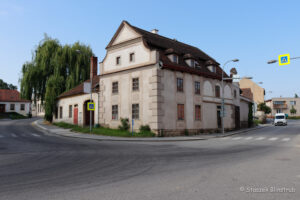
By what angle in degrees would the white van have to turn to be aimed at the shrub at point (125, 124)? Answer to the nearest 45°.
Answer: approximately 45° to its right

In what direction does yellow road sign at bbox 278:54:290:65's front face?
toward the camera

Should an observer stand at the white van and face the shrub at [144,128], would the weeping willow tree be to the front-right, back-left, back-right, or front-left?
front-right

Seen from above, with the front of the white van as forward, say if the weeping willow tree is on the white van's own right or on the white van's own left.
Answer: on the white van's own right

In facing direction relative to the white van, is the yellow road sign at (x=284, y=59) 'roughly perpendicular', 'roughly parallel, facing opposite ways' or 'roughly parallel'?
roughly parallel

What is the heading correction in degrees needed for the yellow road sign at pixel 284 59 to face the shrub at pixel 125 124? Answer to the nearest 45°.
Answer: approximately 90° to its right

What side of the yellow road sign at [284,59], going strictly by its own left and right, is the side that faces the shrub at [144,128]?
right

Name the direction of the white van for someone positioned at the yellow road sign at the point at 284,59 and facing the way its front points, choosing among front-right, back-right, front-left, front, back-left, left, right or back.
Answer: back

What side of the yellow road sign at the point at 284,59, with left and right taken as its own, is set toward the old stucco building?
right

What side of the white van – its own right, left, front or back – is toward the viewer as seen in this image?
front

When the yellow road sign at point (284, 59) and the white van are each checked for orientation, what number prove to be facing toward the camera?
2
